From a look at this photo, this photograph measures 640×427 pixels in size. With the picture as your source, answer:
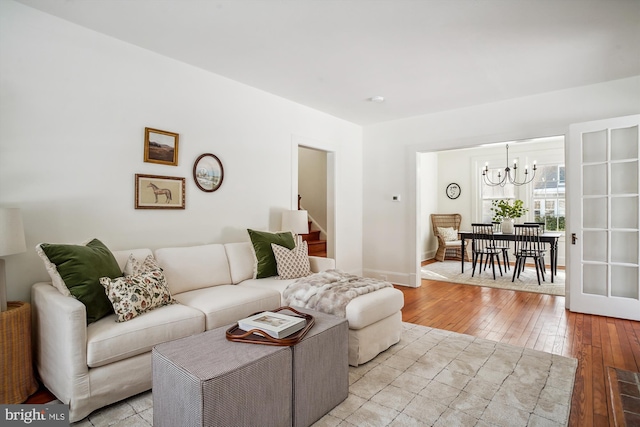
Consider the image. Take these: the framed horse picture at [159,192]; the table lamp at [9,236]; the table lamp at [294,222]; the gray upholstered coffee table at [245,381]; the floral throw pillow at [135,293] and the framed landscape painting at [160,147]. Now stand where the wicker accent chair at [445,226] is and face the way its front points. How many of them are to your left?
0

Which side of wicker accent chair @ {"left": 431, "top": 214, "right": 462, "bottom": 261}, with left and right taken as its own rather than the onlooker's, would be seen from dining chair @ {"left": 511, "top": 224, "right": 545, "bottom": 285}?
front

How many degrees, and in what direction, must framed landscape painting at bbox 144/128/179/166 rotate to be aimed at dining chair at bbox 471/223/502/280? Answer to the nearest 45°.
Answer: approximately 45° to its left

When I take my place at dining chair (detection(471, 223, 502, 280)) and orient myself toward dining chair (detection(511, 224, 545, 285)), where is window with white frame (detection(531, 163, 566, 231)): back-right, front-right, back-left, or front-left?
front-left

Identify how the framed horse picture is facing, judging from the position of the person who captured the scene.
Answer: facing the viewer and to the right of the viewer

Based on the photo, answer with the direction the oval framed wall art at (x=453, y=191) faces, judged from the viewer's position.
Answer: facing the viewer

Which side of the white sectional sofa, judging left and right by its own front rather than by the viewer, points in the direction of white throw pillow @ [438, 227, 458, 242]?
left

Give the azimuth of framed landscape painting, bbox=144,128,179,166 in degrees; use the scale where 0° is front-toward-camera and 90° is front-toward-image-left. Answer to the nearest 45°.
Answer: approximately 315°

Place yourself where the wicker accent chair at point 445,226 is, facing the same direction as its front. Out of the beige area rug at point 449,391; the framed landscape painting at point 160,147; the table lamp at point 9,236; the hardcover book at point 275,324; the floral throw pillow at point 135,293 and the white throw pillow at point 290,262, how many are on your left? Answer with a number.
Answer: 0

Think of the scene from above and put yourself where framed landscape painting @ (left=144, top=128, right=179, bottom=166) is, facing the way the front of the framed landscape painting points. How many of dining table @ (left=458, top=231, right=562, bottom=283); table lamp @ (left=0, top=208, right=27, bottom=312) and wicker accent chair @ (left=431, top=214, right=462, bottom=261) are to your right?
1

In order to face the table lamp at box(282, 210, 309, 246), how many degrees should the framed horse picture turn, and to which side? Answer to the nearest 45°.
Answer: approximately 45° to its left

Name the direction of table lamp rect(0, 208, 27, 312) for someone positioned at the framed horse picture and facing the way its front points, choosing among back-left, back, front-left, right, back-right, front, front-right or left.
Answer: right

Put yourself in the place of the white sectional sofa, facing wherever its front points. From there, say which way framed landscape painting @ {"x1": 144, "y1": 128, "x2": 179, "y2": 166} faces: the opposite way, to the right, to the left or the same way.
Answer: the same way

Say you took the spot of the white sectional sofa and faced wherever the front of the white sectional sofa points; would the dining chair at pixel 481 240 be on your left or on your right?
on your left

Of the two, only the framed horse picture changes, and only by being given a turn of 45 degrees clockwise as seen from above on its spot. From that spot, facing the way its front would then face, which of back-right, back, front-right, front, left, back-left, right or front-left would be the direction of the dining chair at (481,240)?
left

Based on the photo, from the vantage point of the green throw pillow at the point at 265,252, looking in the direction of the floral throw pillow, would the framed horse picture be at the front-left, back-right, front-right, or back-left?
front-right

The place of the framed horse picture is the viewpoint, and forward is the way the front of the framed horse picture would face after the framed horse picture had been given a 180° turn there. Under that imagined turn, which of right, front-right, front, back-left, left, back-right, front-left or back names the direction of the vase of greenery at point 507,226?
back-right

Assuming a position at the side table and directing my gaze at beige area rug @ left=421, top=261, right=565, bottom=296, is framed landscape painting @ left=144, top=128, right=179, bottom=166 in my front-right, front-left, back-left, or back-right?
front-left

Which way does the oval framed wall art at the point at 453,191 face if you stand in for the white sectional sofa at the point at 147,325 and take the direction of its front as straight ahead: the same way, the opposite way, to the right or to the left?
to the right
